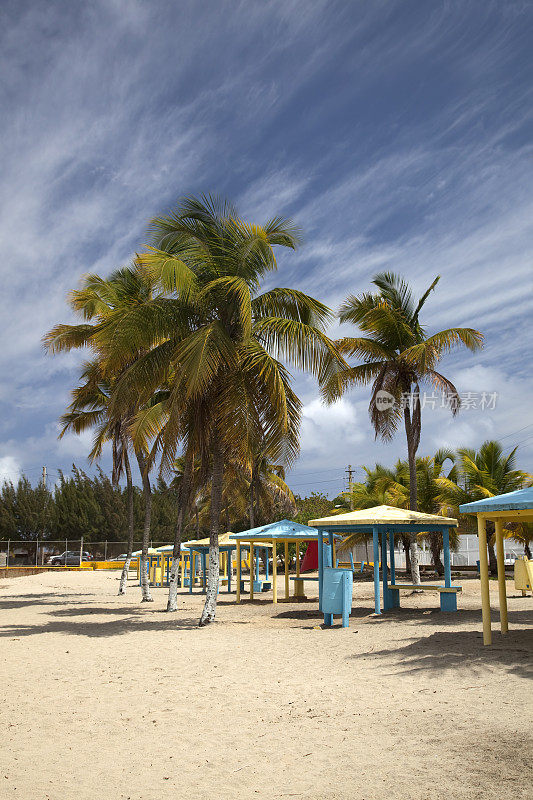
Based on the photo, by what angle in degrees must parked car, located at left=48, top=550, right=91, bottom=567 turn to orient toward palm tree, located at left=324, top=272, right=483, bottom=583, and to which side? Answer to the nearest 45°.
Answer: approximately 90° to its left

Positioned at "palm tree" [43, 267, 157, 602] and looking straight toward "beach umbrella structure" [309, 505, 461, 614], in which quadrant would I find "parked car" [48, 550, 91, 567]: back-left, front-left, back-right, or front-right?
back-left

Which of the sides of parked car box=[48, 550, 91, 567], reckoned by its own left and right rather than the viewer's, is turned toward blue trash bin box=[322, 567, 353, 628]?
left

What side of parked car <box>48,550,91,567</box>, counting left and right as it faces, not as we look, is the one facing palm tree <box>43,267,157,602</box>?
left

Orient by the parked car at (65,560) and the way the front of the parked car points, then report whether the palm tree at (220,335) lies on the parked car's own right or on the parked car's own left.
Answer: on the parked car's own left

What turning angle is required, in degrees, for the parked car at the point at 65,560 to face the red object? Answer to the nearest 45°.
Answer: approximately 135° to its left

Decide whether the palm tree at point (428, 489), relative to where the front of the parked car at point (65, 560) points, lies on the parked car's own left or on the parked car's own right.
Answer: on the parked car's own left

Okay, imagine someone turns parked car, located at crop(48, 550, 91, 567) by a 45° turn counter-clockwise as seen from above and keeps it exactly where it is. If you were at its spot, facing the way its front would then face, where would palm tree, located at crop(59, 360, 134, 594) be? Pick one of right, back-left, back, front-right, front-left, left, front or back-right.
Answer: front-left

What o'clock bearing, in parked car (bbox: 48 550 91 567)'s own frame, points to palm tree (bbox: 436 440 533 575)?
The palm tree is roughly at 8 o'clock from the parked car.

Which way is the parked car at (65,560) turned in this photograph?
to the viewer's left

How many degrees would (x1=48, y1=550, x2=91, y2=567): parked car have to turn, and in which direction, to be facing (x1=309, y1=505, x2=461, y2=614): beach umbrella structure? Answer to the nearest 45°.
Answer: approximately 90° to its left

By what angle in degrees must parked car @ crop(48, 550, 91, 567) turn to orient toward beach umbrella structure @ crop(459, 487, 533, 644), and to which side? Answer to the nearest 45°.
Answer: approximately 90° to its left
